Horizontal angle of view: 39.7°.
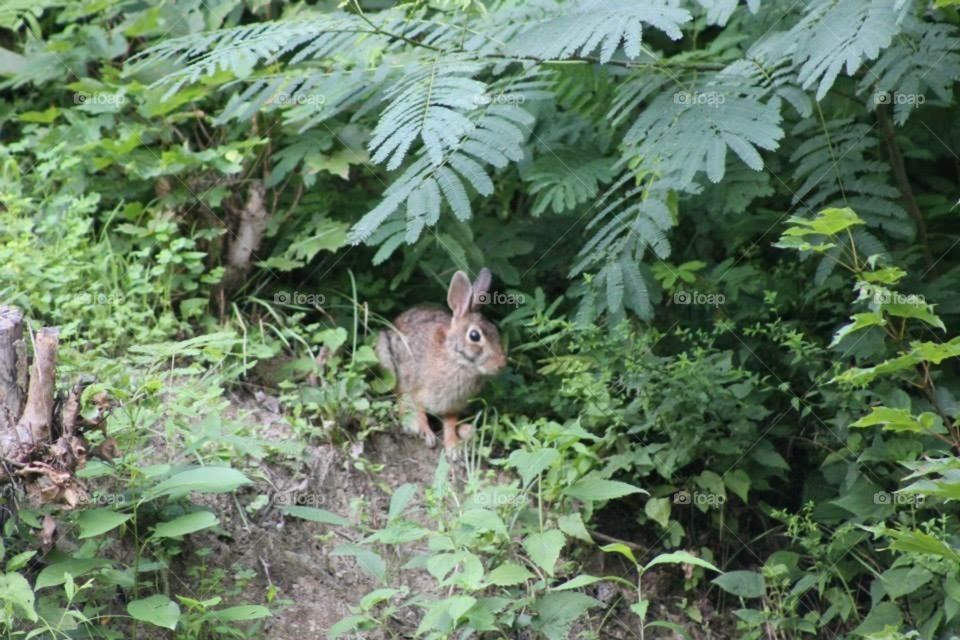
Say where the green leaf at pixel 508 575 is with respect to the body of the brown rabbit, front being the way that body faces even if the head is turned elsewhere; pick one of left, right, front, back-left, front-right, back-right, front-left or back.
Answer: front-right

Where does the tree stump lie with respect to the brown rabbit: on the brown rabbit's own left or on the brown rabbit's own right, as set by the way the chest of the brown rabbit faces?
on the brown rabbit's own right

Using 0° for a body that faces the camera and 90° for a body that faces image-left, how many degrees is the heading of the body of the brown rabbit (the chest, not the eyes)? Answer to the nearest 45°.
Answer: approximately 315°

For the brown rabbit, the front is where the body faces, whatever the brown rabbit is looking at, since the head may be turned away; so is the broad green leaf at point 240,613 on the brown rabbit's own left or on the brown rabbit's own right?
on the brown rabbit's own right

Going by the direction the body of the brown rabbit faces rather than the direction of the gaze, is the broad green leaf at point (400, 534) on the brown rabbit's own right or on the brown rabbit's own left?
on the brown rabbit's own right

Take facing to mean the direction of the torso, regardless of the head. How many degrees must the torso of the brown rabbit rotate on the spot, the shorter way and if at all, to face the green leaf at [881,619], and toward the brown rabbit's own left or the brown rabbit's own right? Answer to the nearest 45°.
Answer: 0° — it already faces it
